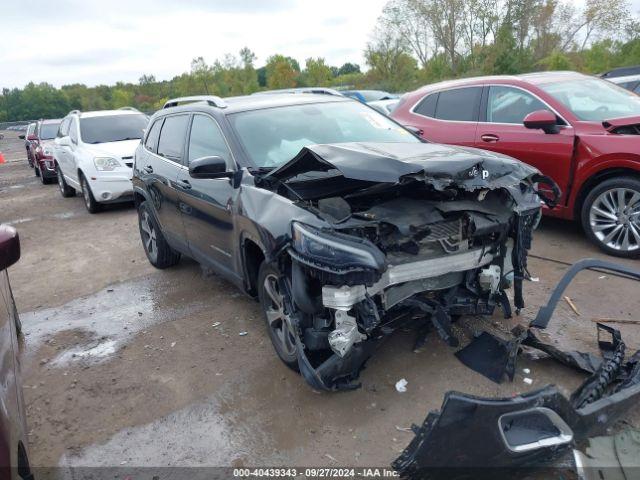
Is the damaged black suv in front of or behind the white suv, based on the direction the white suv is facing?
in front

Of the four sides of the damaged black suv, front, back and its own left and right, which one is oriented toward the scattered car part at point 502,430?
front

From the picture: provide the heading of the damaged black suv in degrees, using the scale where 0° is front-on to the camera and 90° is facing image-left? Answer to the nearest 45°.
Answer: approximately 315°

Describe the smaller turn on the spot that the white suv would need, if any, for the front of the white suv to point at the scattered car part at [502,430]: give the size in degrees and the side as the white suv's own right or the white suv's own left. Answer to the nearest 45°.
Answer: approximately 45° to the white suv's own right

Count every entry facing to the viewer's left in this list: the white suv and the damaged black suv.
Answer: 0

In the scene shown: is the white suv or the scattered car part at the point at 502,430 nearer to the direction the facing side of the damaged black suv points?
the scattered car part

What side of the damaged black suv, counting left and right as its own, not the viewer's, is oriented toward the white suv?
back

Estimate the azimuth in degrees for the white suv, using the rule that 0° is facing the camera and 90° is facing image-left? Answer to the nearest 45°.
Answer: approximately 315°
